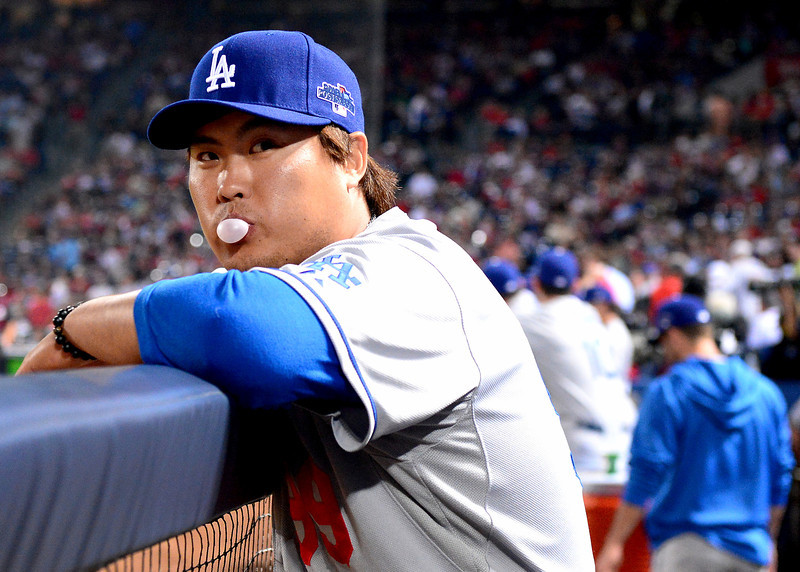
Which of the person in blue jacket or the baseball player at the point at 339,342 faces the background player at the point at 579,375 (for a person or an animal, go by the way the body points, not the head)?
the person in blue jacket

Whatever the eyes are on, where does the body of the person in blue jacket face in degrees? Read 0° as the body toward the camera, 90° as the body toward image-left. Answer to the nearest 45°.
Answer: approximately 135°

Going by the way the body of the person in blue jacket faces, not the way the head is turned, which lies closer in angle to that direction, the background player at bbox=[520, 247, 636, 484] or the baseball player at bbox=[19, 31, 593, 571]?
the background player

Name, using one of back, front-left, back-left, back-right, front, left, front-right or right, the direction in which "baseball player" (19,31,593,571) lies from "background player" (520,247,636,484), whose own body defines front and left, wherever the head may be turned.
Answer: back-left

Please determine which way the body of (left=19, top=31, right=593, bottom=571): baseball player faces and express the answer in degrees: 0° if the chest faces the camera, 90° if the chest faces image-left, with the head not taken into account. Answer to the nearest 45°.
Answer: approximately 45°

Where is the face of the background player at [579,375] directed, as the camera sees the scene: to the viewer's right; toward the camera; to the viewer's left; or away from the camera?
away from the camera

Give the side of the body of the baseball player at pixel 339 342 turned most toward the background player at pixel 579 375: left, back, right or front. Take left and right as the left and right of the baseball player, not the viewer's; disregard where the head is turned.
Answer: back

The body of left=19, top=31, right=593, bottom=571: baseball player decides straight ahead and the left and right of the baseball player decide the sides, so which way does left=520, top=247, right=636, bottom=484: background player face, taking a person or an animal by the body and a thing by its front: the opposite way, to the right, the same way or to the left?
to the right

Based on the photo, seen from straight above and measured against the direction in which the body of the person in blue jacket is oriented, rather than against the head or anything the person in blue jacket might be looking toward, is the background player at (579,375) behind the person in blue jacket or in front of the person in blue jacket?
in front

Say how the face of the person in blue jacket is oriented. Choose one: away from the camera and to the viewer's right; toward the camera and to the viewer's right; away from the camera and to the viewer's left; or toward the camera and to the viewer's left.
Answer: away from the camera and to the viewer's left

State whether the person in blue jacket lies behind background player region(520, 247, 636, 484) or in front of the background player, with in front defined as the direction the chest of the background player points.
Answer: behind

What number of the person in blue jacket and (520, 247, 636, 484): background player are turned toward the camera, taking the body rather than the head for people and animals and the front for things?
0
